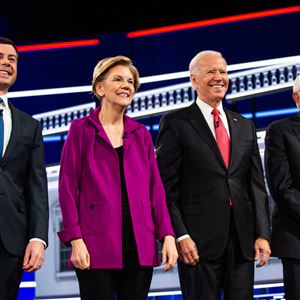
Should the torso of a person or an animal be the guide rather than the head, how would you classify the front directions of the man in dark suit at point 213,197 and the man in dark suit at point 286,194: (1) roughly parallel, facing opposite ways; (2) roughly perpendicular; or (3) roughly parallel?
roughly parallel

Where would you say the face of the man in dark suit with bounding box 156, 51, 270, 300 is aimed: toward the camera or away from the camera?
toward the camera

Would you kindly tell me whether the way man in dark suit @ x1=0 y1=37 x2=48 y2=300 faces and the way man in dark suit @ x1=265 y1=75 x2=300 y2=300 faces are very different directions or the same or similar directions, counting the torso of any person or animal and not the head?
same or similar directions

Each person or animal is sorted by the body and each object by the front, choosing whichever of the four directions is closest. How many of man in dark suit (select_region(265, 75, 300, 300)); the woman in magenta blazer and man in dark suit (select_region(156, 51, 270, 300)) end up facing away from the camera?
0

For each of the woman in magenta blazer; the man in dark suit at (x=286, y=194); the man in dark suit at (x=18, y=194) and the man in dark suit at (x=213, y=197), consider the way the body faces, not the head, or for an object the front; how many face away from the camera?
0

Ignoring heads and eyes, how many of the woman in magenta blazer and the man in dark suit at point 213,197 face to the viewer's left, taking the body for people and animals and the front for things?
0

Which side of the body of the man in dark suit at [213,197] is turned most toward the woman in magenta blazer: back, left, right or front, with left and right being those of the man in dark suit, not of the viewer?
right

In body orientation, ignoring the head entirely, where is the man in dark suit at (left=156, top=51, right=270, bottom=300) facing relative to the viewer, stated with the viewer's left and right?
facing the viewer and to the right of the viewer

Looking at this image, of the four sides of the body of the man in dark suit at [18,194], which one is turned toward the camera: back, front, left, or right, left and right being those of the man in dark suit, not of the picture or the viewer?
front

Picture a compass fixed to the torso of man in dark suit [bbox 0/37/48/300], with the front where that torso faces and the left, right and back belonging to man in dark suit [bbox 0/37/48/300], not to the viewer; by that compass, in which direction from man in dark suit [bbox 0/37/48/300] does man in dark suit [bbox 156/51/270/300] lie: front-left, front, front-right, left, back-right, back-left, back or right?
left

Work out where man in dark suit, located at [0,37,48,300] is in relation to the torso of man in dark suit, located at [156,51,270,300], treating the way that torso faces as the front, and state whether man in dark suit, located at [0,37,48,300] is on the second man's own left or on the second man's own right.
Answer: on the second man's own right

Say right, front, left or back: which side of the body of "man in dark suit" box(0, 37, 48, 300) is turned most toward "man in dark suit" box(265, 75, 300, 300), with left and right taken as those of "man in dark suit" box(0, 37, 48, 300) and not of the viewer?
left
